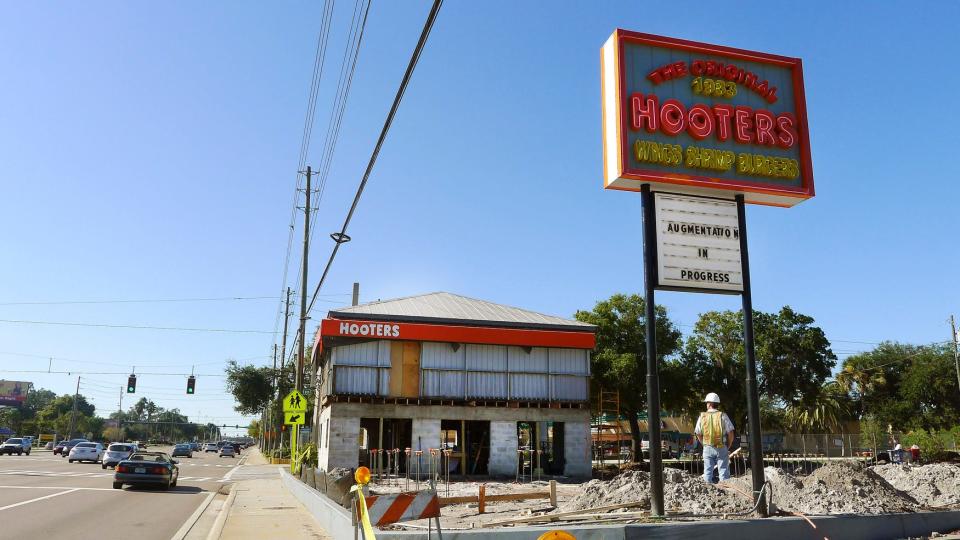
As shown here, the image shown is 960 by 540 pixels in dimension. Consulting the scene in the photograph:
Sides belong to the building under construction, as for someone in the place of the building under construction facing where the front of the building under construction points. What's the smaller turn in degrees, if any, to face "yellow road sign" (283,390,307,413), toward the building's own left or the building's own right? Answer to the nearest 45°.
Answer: approximately 45° to the building's own right

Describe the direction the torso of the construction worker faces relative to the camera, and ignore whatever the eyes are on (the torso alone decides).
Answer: away from the camera

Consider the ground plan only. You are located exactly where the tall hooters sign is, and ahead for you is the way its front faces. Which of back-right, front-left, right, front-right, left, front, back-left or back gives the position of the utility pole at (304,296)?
back

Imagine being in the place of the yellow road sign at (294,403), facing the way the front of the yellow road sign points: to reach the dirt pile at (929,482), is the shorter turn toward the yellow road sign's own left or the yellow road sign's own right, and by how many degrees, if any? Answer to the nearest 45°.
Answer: approximately 45° to the yellow road sign's own left

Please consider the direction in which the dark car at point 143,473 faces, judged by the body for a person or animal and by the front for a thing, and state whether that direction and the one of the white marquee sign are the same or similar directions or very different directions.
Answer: very different directions

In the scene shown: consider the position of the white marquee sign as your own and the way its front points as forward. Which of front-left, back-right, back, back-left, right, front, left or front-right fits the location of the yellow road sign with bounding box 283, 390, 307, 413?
back

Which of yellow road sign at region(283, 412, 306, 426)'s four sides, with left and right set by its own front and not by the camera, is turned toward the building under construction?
left

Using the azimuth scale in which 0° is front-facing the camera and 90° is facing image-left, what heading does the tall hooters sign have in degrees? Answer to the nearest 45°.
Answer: approximately 315°
